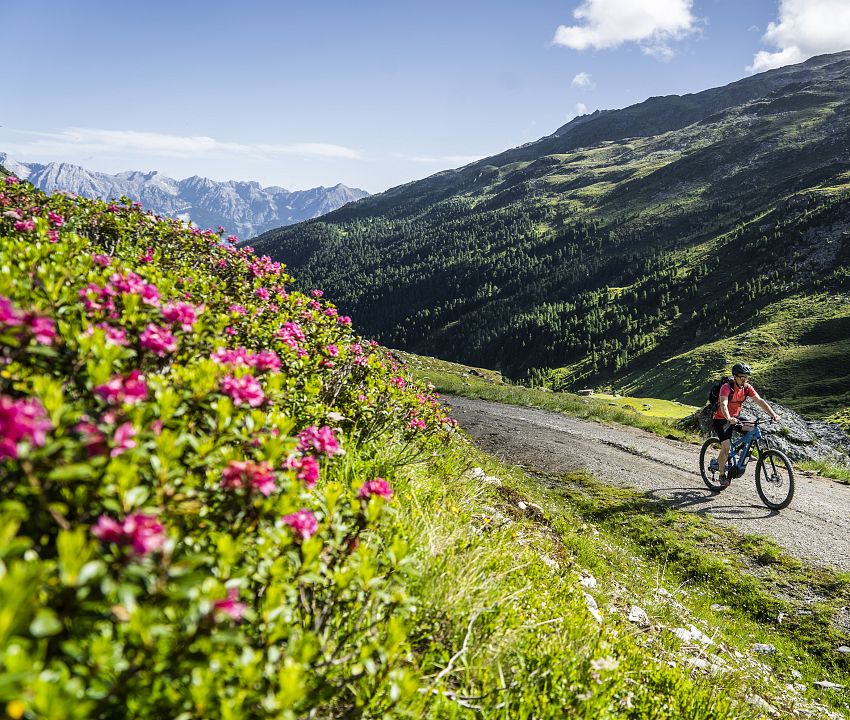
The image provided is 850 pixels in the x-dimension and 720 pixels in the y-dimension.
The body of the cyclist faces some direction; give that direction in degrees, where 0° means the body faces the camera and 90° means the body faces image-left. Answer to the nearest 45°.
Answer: approximately 315°

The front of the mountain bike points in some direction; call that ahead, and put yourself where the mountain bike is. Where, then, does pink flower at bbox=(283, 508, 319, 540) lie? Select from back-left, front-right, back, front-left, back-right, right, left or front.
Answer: front-right

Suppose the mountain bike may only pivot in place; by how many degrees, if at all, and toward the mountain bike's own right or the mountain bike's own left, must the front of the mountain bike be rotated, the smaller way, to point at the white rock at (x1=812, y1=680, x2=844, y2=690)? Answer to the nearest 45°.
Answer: approximately 45° to the mountain bike's own right

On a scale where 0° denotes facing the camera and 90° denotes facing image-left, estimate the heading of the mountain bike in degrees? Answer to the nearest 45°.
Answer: approximately 315°
